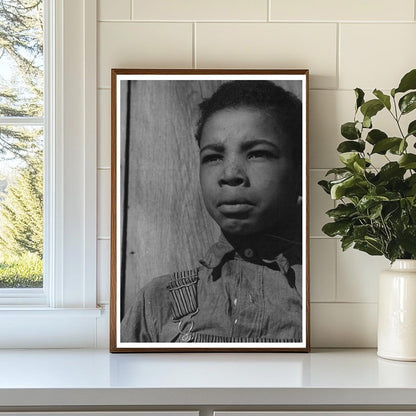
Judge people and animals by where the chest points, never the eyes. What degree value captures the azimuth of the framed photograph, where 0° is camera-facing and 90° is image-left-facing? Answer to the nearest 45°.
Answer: approximately 0°
